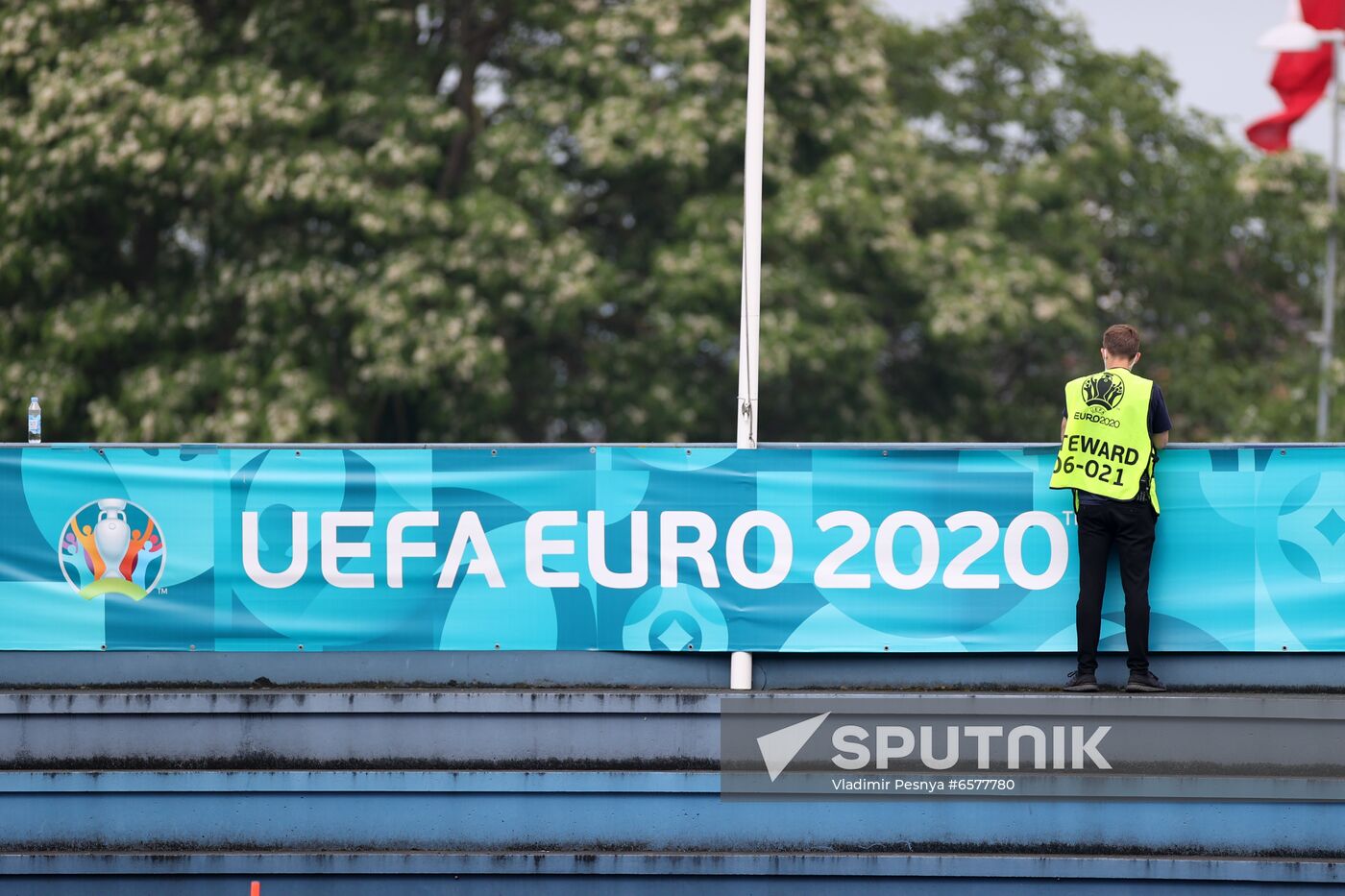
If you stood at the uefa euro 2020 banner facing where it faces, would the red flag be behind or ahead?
behind

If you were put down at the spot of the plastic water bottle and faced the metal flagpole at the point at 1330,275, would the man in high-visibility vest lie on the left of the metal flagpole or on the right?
right

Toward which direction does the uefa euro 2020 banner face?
toward the camera

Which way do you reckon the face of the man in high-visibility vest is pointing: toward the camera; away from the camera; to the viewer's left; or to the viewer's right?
away from the camera

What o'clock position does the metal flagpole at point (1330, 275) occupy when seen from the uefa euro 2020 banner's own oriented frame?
The metal flagpole is roughly at 7 o'clock from the uefa euro 2020 banner.
